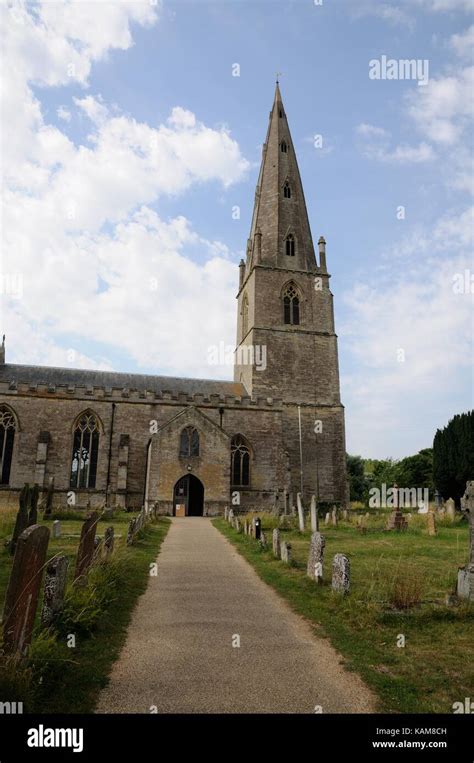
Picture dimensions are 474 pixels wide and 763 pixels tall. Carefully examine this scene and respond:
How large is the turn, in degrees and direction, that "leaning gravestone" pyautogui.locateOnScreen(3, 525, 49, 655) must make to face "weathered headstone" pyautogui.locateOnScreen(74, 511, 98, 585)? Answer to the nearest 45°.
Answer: approximately 135° to its left

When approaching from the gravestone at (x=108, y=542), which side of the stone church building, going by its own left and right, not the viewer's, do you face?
front

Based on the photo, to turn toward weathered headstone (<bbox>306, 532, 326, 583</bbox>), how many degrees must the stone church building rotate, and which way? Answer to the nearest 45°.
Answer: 0° — it already faces it

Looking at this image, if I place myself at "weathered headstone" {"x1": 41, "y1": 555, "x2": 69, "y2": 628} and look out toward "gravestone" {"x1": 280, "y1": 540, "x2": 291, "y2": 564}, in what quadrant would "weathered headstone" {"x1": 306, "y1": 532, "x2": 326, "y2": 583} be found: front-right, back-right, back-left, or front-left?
front-right

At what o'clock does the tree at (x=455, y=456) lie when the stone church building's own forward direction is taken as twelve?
The tree is roughly at 9 o'clock from the stone church building.

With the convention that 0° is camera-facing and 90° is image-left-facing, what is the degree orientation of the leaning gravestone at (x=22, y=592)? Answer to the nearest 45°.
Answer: approximately 315°

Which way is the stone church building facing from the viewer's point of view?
toward the camera

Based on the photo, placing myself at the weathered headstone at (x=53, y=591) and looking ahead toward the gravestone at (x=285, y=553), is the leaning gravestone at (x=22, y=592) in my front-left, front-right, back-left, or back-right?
back-right

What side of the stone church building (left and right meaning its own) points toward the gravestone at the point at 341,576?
front

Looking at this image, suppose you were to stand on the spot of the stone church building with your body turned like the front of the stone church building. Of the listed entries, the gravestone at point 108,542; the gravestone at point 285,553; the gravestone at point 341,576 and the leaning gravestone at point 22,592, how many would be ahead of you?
4

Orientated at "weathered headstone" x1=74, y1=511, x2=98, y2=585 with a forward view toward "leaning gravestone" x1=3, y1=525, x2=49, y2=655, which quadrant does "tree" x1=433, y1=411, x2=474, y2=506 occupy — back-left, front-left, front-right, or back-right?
back-left
